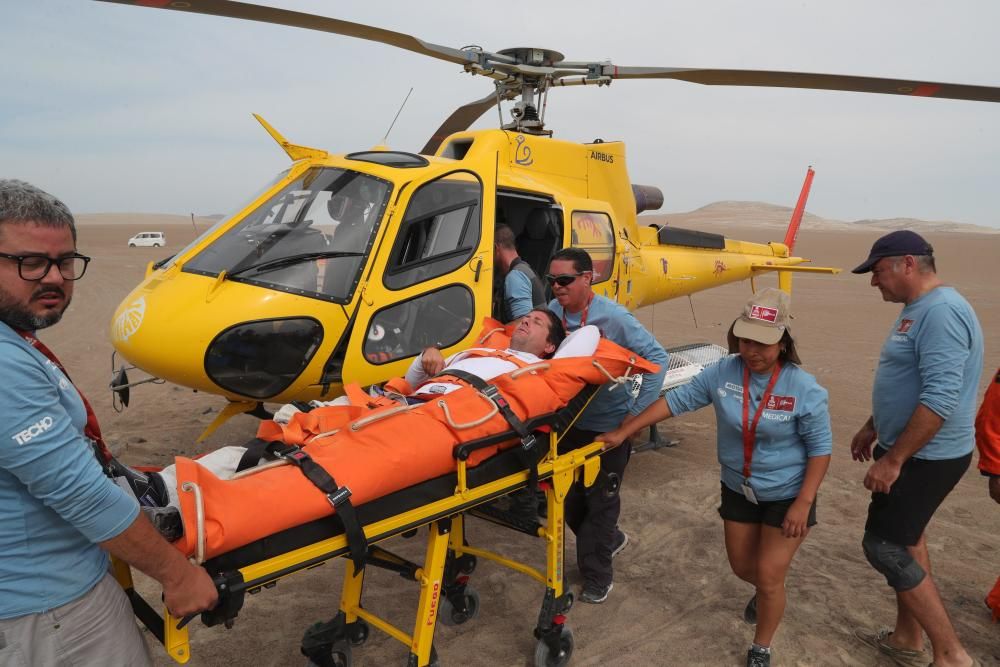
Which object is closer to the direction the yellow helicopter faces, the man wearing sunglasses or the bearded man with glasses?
the bearded man with glasses

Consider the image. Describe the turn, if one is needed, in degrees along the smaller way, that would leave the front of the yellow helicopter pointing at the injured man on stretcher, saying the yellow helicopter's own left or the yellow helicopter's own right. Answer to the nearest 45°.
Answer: approximately 90° to the yellow helicopter's own left

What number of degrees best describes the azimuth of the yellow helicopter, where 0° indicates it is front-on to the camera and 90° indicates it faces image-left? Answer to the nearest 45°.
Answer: approximately 45°

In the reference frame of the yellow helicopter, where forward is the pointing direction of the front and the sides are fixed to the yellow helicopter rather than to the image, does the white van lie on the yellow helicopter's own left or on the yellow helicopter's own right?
on the yellow helicopter's own right

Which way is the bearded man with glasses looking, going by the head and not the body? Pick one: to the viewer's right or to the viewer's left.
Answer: to the viewer's right

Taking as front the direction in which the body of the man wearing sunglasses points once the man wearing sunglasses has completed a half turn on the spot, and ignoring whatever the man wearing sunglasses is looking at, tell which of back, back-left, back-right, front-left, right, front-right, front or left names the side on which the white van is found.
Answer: left

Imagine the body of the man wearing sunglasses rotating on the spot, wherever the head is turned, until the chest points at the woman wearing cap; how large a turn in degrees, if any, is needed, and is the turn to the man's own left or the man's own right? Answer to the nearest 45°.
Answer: approximately 90° to the man's own left

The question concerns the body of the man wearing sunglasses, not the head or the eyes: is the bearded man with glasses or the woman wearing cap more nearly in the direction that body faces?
the bearded man with glasses

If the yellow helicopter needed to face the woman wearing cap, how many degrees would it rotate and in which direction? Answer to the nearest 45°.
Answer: approximately 90° to its left

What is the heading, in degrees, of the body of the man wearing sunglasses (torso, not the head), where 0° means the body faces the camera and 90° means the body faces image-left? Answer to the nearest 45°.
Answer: approximately 45°

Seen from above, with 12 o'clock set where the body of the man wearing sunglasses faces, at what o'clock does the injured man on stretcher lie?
The injured man on stretcher is roughly at 12 o'clock from the man wearing sunglasses.

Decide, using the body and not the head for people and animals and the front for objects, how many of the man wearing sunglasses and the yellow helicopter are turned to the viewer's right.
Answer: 0
